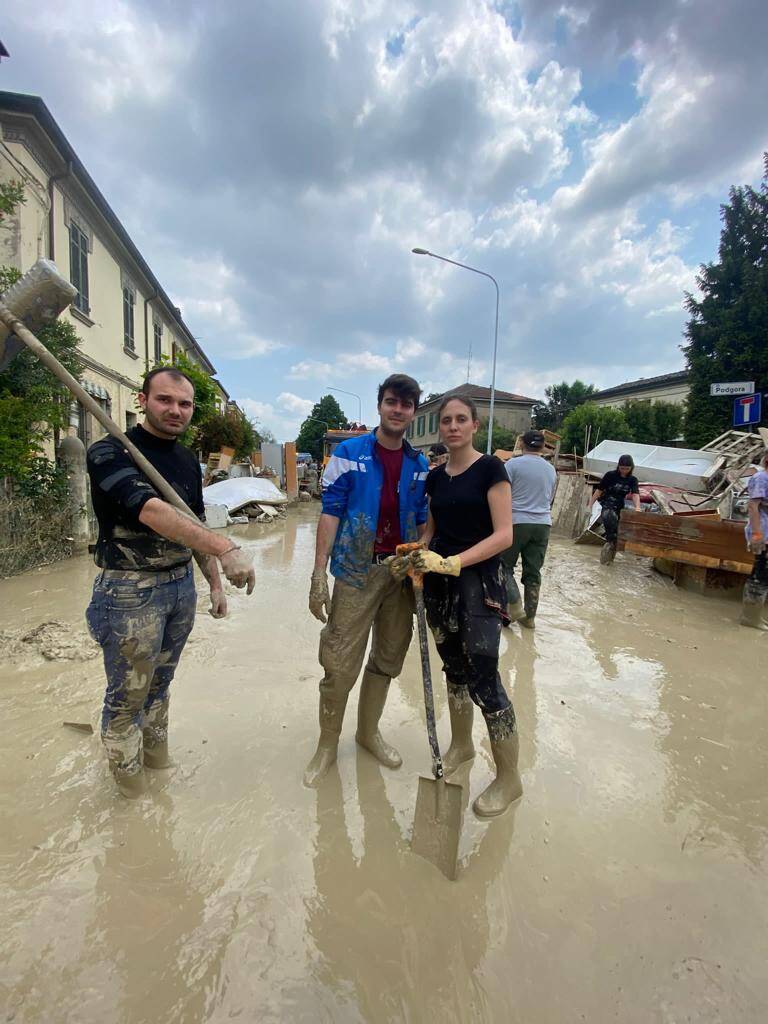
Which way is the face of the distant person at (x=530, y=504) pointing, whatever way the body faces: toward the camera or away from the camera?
away from the camera

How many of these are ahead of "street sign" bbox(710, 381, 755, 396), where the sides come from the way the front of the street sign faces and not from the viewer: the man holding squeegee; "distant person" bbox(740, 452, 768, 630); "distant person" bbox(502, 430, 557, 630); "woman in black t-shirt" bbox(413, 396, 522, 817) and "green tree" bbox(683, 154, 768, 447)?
4

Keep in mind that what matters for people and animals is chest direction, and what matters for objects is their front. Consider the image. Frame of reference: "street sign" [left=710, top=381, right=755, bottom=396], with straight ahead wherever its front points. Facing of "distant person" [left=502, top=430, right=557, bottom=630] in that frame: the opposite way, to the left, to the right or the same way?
the opposite way

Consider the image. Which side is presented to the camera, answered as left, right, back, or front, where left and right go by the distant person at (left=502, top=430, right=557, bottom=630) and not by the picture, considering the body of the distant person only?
back

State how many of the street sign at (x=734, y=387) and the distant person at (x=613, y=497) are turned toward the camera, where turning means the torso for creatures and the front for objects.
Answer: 2

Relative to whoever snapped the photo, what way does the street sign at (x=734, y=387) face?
facing the viewer

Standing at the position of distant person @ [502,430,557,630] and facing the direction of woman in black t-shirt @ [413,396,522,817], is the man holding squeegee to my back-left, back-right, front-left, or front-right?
front-right

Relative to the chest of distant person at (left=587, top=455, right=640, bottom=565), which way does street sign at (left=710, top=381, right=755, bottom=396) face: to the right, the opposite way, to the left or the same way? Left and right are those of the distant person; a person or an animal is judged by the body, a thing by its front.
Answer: the same way

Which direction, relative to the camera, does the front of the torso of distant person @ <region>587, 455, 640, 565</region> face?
toward the camera

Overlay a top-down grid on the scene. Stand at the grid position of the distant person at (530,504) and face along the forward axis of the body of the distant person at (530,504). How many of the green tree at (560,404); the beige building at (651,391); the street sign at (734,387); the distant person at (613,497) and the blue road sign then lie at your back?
0

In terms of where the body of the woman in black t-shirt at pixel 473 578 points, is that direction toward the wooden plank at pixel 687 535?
no

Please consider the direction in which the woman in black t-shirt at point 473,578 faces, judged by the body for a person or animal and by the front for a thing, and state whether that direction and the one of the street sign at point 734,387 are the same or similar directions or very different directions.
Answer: same or similar directions

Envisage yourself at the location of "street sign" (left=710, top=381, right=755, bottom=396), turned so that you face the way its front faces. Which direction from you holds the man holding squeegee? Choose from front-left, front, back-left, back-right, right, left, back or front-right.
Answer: front

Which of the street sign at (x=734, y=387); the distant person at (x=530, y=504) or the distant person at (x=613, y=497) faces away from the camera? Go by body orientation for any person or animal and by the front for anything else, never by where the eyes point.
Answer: the distant person at (x=530, y=504)

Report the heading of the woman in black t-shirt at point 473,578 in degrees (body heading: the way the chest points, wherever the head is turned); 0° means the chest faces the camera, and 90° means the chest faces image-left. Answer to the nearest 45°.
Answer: approximately 45°

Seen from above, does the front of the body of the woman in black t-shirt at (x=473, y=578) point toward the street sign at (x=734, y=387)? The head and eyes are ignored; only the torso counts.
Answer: no

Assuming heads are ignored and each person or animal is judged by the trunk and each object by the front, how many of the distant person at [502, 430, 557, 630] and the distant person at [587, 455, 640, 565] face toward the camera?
1

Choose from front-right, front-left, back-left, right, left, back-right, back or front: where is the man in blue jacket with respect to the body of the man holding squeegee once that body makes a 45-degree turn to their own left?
front

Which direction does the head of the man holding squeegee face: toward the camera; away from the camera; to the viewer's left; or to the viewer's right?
toward the camera

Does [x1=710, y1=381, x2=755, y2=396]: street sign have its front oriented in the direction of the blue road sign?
no
